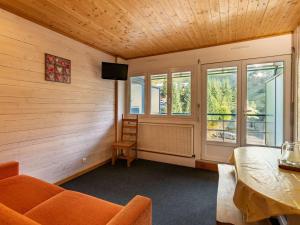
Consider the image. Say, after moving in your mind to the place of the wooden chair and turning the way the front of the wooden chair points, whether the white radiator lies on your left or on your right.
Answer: on your left

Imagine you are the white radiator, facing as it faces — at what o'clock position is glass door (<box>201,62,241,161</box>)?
The glass door is roughly at 8 o'clock from the white radiator.

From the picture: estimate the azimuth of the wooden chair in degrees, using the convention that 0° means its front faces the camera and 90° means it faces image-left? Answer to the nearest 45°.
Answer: approximately 45°

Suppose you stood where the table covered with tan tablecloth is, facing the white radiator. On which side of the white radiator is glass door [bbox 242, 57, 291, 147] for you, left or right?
right

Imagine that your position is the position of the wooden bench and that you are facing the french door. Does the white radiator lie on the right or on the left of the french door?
left

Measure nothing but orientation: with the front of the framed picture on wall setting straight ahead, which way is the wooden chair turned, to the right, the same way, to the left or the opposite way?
to the right

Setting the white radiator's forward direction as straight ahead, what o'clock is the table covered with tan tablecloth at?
The table covered with tan tablecloth is roughly at 10 o'clock from the white radiator.

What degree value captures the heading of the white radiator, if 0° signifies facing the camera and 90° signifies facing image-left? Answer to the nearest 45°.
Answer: approximately 45°

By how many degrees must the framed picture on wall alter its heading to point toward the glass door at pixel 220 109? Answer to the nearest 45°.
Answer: approximately 45° to its left

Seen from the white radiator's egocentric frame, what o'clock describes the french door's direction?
The french door is roughly at 8 o'clock from the white radiator.

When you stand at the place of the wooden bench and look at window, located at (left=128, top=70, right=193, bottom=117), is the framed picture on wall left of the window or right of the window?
left

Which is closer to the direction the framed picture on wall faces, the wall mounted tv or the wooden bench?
the wooden bench

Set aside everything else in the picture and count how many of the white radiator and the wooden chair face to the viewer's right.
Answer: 0

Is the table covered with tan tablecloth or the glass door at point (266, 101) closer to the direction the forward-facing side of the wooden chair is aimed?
the table covered with tan tablecloth

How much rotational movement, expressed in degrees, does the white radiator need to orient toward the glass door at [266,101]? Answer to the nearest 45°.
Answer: approximately 135° to its left
